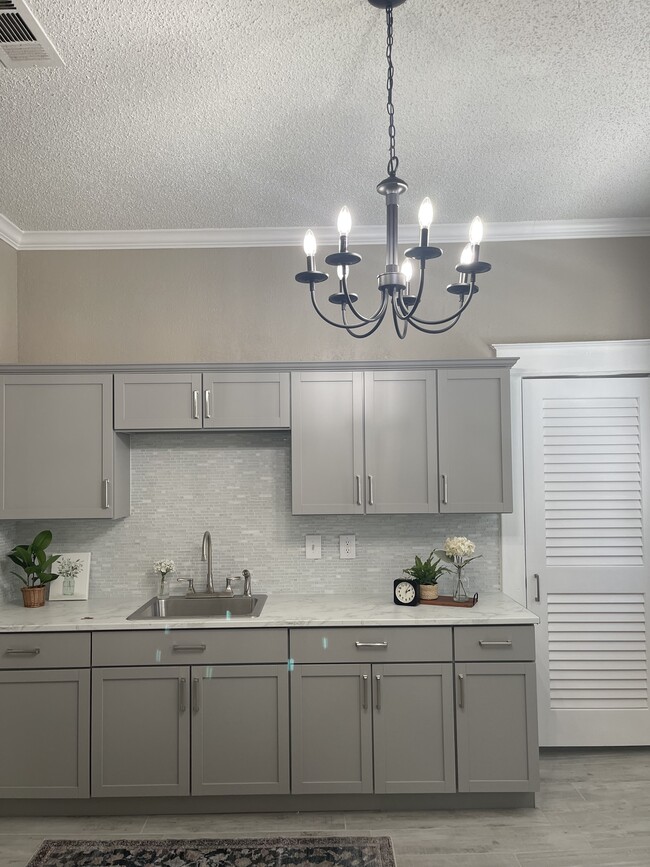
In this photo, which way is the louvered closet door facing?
toward the camera

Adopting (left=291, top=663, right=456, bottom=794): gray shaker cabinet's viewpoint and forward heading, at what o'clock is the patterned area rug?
The patterned area rug is roughly at 2 o'clock from the gray shaker cabinet.

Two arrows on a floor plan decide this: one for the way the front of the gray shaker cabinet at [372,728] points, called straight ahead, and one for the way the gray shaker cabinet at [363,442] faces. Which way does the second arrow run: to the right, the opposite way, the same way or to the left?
the same way

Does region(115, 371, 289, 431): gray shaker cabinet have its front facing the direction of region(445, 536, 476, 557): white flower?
no

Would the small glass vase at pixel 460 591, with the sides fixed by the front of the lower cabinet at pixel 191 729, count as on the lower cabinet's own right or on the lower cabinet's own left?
on the lower cabinet's own left

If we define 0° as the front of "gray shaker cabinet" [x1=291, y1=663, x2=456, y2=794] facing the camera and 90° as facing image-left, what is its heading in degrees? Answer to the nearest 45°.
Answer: approximately 0°

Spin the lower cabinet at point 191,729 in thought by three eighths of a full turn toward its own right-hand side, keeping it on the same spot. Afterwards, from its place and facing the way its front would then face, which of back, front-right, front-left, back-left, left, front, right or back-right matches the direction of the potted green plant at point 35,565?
front

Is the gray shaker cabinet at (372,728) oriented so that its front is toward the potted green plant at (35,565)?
no

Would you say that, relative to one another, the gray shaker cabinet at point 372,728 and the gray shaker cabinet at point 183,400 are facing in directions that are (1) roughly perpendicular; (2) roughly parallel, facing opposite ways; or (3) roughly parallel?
roughly parallel

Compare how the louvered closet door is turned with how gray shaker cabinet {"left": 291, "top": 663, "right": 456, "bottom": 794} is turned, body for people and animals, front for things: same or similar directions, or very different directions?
same or similar directions

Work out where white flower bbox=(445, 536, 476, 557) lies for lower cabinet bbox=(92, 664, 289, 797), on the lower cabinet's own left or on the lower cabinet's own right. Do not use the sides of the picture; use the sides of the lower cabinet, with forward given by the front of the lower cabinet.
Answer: on the lower cabinet's own left

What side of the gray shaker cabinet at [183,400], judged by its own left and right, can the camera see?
front

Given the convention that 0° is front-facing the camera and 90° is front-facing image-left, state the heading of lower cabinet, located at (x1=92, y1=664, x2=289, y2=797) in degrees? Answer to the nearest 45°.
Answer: approximately 0°

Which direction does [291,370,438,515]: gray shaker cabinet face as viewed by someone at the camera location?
facing the viewer

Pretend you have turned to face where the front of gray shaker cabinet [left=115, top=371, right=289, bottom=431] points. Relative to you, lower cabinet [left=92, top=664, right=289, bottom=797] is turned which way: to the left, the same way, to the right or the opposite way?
the same way
